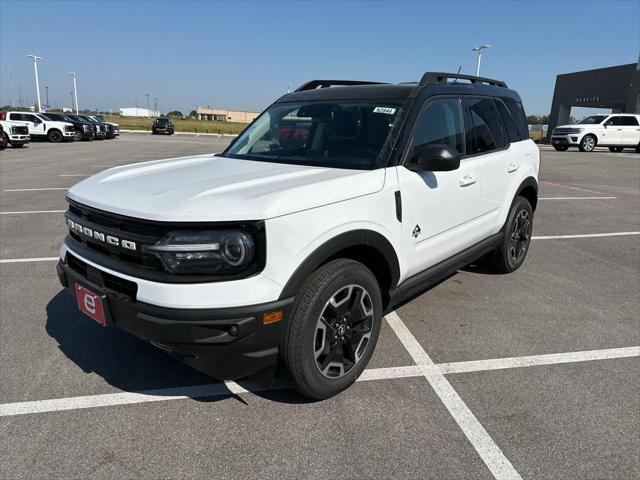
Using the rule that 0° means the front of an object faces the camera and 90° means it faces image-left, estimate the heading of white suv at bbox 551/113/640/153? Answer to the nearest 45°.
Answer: approximately 45°

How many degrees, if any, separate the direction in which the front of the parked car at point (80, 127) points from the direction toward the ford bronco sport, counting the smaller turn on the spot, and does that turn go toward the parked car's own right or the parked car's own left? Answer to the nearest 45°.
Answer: approximately 45° to the parked car's own right

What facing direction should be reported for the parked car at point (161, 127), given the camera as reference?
facing the viewer

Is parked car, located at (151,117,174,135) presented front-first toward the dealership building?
no

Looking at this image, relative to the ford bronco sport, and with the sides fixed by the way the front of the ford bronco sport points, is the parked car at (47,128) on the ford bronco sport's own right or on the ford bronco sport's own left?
on the ford bronco sport's own right

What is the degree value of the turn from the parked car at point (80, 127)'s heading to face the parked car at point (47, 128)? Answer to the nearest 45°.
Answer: approximately 90° to its right

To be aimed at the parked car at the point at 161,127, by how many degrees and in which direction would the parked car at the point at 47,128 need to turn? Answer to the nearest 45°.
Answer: approximately 90° to its left

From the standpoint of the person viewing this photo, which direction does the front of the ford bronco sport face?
facing the viewer and to the left of the viewer

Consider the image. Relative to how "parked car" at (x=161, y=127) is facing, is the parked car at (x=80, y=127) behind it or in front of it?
in front

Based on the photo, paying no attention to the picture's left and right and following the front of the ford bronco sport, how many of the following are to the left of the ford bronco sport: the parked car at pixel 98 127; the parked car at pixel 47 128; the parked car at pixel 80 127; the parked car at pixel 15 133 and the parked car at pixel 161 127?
0

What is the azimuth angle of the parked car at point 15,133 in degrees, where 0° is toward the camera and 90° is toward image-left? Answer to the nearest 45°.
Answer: approximately 315°

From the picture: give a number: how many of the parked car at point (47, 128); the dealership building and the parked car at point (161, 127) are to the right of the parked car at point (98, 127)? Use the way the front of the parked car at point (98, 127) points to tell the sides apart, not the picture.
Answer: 1

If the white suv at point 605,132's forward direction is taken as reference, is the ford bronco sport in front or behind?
in front

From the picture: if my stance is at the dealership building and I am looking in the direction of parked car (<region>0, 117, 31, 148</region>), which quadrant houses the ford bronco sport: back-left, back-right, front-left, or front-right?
front-left

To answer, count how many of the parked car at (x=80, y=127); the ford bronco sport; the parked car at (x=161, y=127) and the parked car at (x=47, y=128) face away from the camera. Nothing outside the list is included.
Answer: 0

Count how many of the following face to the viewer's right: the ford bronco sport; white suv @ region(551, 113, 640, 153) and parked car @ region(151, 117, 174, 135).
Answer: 0

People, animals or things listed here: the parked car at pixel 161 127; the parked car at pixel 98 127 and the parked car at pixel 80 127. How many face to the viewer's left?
0

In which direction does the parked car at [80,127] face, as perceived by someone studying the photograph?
facing the viewer and to the right of the viewer

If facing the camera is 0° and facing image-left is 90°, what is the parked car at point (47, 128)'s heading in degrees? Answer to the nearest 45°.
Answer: approximately 315°

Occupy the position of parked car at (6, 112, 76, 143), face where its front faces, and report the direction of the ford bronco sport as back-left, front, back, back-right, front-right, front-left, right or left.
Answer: front-right
